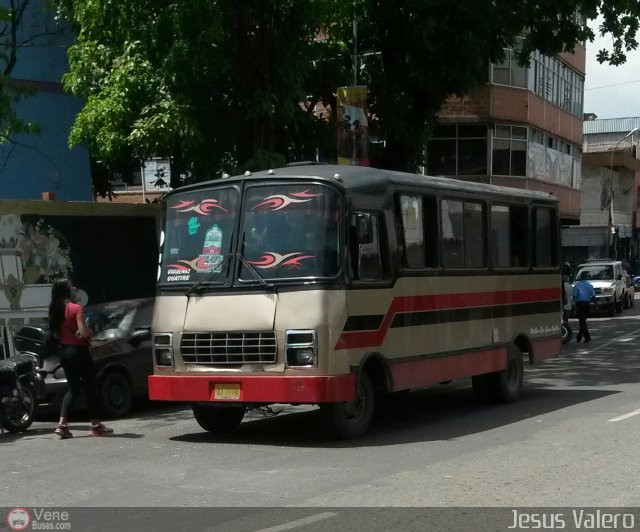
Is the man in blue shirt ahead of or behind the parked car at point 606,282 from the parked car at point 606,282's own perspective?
ahead

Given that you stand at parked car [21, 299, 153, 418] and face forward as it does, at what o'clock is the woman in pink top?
The woman in pink top is roughly at 11 o'clock from the parked car.

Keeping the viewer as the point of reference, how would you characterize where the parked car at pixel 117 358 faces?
facing the viewer and to the left of the viewer

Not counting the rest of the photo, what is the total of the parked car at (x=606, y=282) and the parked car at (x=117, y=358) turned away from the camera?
0

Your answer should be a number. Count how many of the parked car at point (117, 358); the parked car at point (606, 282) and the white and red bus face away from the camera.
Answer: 0

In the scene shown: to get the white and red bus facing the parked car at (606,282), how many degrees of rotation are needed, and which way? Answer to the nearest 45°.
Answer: approximately 135° to its right

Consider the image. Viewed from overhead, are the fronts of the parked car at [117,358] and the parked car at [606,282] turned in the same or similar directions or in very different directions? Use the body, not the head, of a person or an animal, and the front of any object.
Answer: same or similar directions

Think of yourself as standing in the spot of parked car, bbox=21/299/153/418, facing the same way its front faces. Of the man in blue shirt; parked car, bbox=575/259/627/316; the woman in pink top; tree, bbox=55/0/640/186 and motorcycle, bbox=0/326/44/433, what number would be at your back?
3

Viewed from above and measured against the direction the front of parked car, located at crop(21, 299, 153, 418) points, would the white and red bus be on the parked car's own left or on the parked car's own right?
on the parked car's own left

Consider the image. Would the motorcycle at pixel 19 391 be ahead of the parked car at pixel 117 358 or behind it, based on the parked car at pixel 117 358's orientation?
ahead

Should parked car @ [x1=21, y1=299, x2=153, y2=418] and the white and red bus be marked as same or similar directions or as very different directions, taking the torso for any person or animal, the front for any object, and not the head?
same or similar directions
